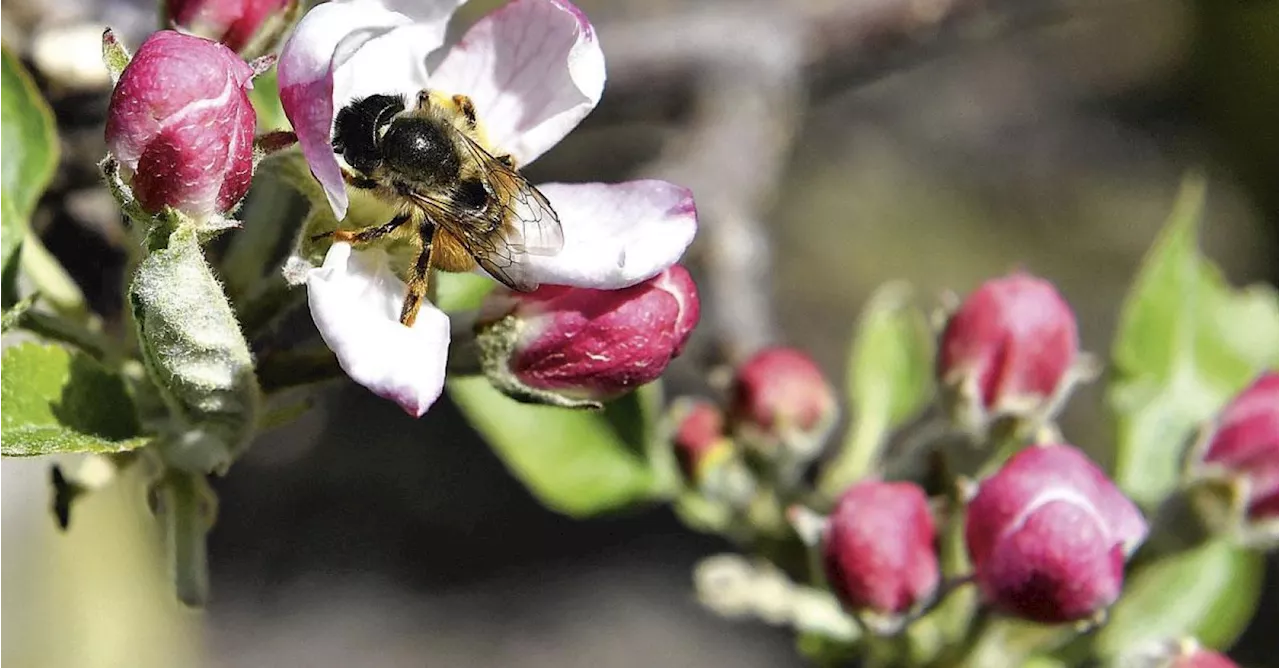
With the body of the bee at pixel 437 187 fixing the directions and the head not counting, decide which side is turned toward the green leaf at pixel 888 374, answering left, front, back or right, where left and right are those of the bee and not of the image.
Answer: back

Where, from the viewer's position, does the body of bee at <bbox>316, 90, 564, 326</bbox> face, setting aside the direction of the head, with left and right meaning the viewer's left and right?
facing away from the viewer and to the left of the viewer

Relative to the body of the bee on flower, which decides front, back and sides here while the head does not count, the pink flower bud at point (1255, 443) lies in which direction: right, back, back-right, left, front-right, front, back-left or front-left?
back-right
